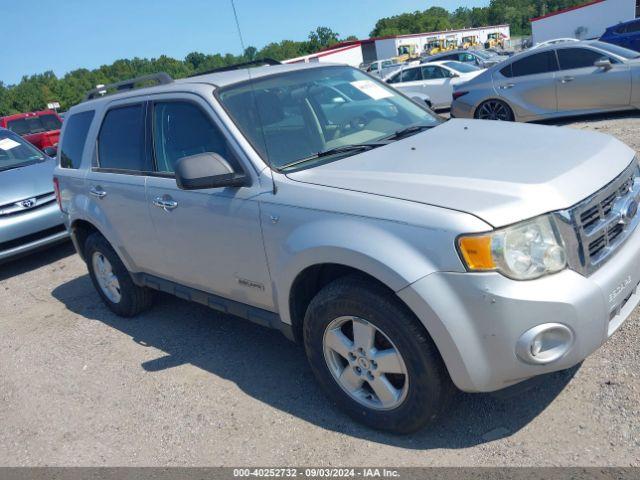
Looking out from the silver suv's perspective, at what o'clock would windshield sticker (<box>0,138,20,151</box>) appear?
The windshield sticker is roughly at 6 o'clock from the silver suv.

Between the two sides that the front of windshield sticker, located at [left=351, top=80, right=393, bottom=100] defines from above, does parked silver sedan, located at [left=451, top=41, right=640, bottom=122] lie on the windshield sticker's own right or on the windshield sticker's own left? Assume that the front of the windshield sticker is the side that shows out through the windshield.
on the windshield sticker's own left

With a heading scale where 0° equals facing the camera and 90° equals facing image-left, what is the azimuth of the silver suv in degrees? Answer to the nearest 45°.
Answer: approximately 315°

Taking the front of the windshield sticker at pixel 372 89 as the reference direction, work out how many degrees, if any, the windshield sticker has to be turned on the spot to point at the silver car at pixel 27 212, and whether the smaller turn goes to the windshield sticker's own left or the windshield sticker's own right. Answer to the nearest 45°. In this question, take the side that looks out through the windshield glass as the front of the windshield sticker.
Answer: approximately 180°

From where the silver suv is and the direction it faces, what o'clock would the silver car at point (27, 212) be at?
The silver car is roughly at 6 o'clock from the silver suv.

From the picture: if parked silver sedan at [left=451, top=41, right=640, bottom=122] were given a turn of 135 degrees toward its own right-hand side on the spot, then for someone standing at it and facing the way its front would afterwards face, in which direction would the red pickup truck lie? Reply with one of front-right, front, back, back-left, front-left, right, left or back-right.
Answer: front-right

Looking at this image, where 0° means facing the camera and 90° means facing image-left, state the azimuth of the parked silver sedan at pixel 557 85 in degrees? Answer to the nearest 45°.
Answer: approximately 270°
